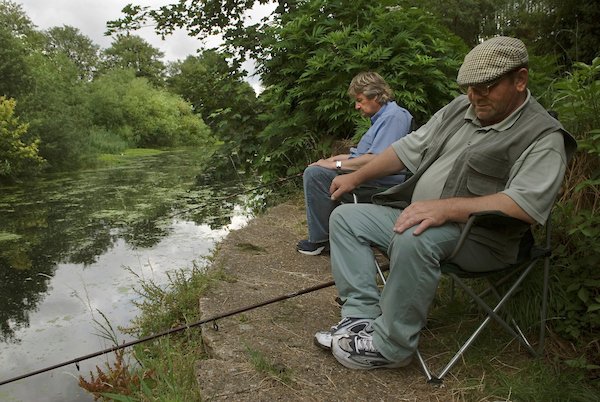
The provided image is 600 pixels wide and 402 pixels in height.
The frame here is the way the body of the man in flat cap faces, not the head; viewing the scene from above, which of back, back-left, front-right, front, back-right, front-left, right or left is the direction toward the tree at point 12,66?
right

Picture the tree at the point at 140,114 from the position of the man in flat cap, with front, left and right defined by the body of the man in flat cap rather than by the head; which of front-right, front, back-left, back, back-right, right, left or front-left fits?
right

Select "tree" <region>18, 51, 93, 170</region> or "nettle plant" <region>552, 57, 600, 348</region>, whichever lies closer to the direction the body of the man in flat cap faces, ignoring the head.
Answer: the tree

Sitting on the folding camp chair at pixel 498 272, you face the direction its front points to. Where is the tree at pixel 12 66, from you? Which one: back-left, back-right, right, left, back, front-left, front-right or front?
right

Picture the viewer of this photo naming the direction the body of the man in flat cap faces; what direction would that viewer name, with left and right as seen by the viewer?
facing the viewer and to the left of the viewer

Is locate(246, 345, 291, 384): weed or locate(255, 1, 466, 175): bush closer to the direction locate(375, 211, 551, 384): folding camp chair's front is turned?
the weed

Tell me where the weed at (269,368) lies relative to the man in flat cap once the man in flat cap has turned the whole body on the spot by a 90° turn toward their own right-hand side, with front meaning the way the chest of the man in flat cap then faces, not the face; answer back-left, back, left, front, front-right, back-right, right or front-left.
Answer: front-left

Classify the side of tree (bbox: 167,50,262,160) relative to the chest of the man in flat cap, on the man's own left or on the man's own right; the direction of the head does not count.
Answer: on the man's own right

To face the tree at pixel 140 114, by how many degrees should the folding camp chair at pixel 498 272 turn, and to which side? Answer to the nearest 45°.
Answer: approximately 90° to its right

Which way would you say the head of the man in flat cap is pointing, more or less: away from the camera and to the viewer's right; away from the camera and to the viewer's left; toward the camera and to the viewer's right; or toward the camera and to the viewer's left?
toward the camera and to the viewer's left

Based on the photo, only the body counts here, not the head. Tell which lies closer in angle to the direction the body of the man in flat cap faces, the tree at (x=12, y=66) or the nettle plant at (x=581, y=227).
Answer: the tree

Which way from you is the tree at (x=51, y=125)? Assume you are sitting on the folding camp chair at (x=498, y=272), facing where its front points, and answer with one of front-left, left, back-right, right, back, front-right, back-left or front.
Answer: right

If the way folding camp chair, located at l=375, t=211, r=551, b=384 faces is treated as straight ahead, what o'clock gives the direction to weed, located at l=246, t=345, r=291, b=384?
The weed is roughly at 1 o'clock from the folding camp chair.

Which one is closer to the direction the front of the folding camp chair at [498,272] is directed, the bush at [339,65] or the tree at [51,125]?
the tree

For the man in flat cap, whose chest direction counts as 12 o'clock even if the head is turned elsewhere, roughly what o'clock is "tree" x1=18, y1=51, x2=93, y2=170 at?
The tree is roughly at 3 o'clock from the man in flat cap.

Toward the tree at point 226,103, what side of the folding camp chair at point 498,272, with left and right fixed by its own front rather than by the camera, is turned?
right
